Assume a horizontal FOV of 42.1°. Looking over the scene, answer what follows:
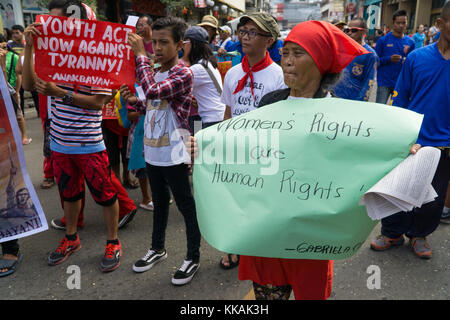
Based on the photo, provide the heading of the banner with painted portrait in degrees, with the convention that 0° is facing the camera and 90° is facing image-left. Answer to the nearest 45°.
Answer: approximately 0°

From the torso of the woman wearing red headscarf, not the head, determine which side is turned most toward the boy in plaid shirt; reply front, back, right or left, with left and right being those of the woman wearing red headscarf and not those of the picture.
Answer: right

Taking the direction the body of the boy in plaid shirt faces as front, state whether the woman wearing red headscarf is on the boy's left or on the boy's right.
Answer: on the boy's left

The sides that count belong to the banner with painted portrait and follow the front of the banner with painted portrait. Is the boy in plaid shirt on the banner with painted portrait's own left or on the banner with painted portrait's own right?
on the banner with painted portrait's own left

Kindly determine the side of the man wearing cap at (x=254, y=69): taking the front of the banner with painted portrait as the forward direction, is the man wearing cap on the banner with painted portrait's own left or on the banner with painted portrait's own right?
on the banner with painted portrait's own left
